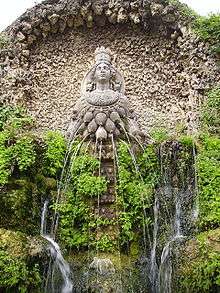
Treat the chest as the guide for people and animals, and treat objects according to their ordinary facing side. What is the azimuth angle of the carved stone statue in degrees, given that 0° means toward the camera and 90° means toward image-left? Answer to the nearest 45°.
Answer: approximately 0°

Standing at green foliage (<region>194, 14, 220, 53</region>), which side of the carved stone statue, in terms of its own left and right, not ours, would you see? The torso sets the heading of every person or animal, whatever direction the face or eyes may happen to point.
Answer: left

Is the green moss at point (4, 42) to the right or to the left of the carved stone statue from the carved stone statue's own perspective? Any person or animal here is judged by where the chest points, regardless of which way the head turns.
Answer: on its right

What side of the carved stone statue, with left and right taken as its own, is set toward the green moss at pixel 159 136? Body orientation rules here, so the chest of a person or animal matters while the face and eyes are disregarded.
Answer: left
